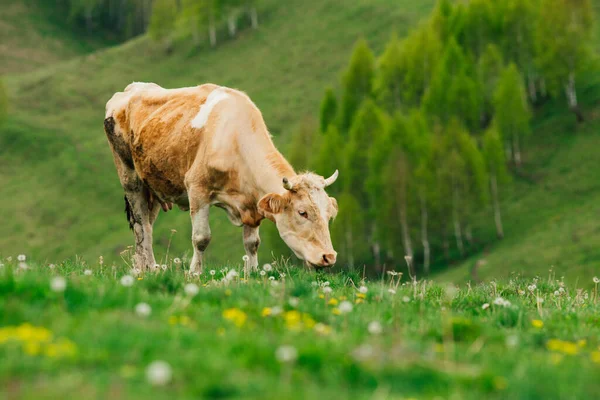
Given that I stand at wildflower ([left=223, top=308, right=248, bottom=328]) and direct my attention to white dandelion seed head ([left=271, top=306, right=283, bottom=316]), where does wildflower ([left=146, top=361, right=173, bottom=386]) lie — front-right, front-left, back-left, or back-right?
back-right

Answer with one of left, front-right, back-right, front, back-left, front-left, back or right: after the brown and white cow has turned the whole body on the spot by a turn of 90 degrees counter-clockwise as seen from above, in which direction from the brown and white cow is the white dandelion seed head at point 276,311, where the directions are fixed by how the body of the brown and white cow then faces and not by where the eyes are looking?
back-right

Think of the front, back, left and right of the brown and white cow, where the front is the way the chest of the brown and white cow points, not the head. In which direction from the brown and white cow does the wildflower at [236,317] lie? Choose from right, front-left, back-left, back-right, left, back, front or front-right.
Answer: front-right

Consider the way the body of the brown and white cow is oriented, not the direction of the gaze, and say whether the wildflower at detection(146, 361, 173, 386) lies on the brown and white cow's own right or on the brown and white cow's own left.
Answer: on the brown and white cow's own right

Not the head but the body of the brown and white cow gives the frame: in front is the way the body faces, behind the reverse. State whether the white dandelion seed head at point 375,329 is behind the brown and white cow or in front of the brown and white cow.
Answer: in front

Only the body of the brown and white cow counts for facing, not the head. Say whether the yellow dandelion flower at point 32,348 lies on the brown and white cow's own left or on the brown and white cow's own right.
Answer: on the brown and white cow's own right

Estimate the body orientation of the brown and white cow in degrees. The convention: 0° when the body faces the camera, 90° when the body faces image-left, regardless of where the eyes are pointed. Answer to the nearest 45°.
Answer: approximately 315°

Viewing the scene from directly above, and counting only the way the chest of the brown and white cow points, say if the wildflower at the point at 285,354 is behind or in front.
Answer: in front
